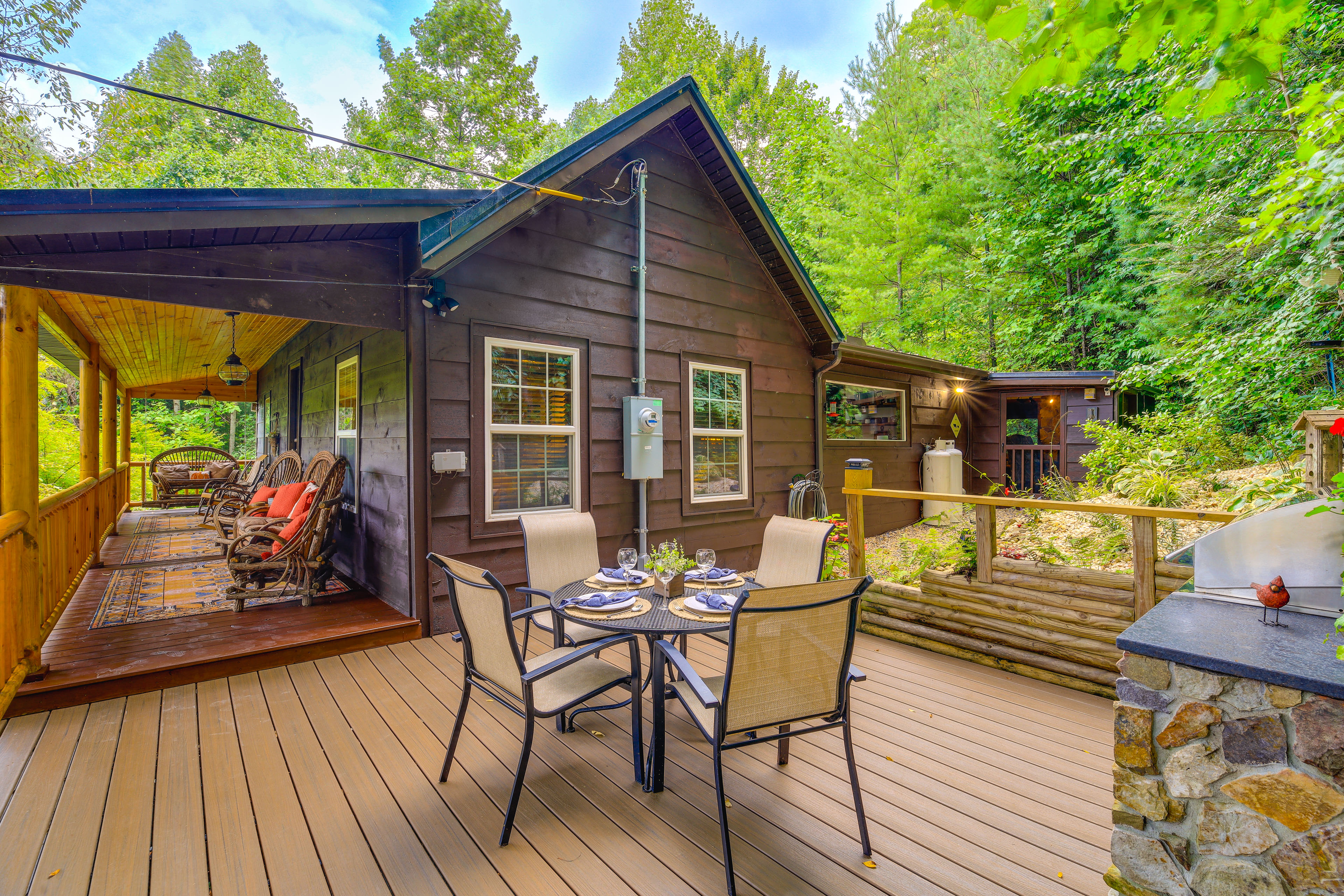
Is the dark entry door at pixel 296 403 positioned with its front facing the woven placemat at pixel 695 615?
no

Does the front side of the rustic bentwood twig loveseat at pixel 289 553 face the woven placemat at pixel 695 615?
no

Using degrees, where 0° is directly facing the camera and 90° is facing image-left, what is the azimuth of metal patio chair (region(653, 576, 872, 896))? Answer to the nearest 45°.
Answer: approximately 135°

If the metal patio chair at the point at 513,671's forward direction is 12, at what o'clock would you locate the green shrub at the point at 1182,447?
The green shrub is roughly at 1 o'clock from the metal patio chair.

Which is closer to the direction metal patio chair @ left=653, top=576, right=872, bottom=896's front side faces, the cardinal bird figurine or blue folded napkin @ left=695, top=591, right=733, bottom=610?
the blue folded napkin

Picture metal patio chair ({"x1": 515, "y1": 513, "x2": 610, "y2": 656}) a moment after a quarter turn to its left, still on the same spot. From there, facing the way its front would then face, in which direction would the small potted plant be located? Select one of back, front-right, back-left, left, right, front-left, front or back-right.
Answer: right

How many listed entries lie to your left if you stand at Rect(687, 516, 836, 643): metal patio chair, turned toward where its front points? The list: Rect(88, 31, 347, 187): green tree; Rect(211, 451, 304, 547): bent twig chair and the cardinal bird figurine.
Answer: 1

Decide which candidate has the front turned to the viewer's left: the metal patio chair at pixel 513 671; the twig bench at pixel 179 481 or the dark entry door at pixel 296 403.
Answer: the dark entry door

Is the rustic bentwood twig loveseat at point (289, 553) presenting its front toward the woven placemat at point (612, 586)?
no

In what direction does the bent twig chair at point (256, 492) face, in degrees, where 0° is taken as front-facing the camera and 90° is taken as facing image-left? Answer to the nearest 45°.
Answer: approximately 45°

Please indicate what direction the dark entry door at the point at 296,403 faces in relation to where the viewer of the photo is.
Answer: facing to the left of the viewer

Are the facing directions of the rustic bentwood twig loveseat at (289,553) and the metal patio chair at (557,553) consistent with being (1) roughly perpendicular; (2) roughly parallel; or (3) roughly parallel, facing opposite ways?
roughly perpendicular

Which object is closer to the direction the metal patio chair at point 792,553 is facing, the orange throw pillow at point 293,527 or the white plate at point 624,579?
the white plate

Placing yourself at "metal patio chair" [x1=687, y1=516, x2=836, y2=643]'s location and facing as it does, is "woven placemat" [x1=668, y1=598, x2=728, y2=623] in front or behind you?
in front

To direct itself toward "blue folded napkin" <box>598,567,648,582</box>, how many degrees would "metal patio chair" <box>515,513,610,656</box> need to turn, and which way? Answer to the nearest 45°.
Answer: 0° — it already faces it

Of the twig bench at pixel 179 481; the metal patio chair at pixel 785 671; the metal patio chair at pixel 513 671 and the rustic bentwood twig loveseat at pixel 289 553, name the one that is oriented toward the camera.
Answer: the twig bench

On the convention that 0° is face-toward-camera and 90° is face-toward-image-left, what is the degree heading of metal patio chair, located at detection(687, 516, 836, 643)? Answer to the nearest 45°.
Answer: approximately 45°

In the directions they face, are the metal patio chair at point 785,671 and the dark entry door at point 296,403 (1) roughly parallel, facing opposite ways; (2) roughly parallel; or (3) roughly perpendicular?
roughly perpendicular

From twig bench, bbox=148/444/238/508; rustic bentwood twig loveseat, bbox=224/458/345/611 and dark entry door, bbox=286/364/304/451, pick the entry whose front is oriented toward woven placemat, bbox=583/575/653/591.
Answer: the twig bench
